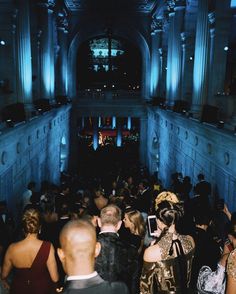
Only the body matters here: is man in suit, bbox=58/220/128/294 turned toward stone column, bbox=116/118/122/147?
yes

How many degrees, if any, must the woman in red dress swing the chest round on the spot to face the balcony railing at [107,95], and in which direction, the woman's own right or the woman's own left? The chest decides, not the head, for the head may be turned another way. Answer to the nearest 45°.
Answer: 0° — they already face it

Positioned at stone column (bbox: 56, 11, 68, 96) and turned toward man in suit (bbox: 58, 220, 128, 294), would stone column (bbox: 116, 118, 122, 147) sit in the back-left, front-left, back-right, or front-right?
back-left

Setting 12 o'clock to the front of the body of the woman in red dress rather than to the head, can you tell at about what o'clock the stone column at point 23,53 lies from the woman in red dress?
The stone column is roughly at 12 o'clock from the woman in red dress.

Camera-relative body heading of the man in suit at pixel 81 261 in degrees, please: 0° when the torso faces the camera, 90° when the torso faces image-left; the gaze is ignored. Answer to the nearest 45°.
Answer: approximately 180°

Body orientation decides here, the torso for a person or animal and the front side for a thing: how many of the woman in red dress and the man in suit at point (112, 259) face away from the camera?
2

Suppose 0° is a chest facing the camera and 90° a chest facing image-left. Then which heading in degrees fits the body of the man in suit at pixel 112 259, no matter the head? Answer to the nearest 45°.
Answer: approximately 180°

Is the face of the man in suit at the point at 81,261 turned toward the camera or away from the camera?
away from the camera

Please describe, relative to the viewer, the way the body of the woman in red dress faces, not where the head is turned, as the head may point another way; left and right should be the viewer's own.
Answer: facing away from the viewer
